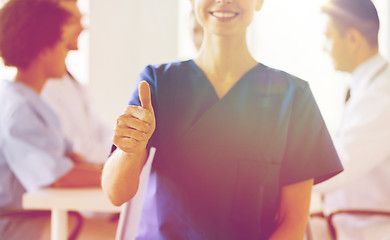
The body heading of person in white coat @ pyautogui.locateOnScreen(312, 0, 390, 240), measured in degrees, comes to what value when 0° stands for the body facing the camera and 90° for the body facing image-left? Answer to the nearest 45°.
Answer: approximately 90°

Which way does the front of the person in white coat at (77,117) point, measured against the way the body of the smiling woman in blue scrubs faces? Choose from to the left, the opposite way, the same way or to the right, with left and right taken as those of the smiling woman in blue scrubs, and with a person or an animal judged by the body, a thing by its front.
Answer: to the left

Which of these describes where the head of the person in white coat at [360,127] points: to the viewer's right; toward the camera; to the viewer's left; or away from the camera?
to the viewer's left

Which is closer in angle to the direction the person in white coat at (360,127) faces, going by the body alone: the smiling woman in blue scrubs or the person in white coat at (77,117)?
the person in white coat

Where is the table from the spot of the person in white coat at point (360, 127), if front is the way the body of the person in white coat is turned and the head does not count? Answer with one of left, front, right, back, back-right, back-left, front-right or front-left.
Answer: front-left

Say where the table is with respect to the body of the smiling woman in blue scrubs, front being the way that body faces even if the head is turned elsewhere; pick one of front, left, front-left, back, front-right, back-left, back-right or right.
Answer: back-right

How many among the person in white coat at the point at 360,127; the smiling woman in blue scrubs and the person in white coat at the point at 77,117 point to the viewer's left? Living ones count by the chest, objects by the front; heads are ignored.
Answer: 1

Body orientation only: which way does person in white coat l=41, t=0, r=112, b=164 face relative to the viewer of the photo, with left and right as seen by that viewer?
facing to the right of the viewer

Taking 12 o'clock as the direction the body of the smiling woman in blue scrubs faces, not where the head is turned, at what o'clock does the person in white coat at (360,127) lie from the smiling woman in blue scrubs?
The person in white coat is roughly at 7 o'clock from the smiling woman in blue scrubs.

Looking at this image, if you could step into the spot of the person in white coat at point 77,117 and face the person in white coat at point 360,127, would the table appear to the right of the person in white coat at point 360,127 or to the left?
right

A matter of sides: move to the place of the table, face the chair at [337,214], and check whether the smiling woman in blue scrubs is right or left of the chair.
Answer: right

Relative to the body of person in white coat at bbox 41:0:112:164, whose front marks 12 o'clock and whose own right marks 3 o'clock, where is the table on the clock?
The table is roughly at 3 o'clock from the person in white coat.
